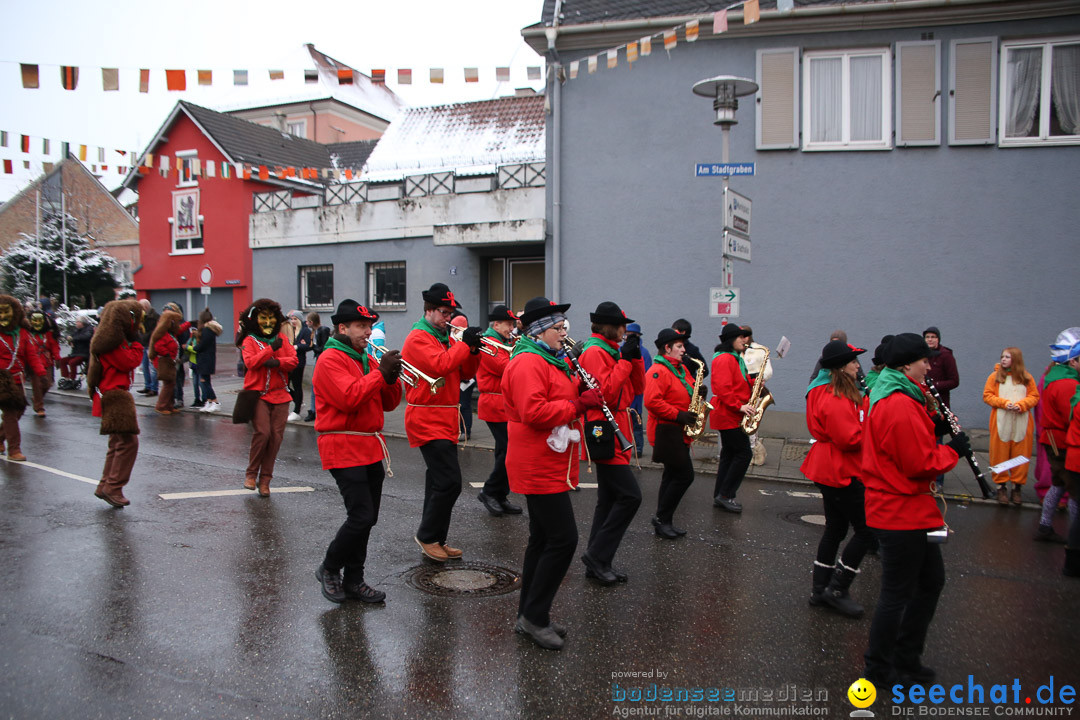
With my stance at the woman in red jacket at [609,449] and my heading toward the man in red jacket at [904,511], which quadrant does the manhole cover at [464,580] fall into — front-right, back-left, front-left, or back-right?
back-right

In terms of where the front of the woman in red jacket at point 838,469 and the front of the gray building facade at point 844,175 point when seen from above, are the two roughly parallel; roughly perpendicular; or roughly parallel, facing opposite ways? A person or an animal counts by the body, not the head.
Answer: roughly perpendicular
